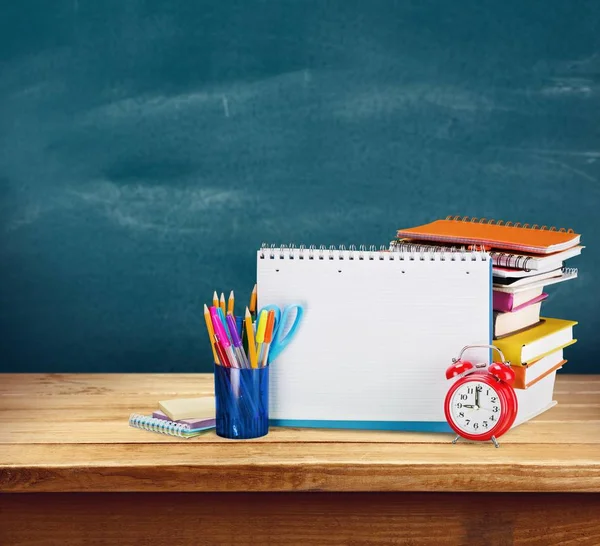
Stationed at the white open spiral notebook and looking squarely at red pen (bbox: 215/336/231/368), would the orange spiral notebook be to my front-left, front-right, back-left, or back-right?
back-right

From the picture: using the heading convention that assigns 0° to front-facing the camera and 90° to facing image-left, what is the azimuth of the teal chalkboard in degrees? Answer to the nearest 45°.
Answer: approximately 0°

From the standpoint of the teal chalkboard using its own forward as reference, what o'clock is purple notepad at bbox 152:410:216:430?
The purple notepad is roughly at 12 o'clock from the teal chalkboard.

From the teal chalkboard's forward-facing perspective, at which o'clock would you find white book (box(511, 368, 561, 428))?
The white book is roughly at 11 o'clock from the teal chalkboard.

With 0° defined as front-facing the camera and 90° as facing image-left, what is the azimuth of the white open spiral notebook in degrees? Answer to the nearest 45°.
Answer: approximately 0°

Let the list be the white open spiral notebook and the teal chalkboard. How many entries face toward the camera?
2
